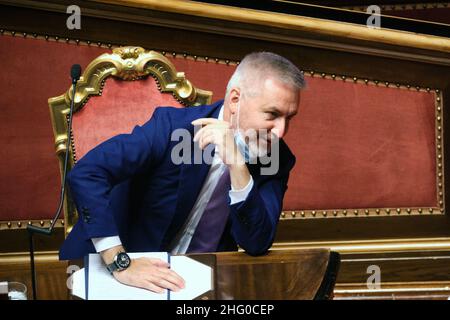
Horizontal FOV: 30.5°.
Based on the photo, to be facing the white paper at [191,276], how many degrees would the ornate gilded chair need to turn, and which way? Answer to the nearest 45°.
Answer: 0° — it already faces it

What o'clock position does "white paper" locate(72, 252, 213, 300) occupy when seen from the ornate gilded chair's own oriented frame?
The white paper is roughly at 12 o'clock from the ornate gilded chair.

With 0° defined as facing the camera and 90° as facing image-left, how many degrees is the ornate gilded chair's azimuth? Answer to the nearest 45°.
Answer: approximately 0°

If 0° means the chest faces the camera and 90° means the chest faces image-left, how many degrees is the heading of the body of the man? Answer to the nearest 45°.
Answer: approximately 315°

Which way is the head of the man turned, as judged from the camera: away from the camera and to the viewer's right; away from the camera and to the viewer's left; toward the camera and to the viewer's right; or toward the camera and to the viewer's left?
toward the camera and to the viewer's right
